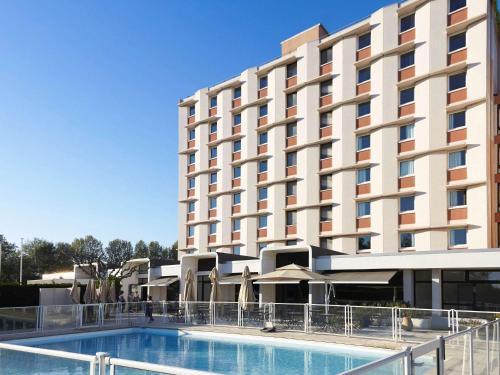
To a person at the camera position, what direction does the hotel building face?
facing the viewer and to the left of the viewer
